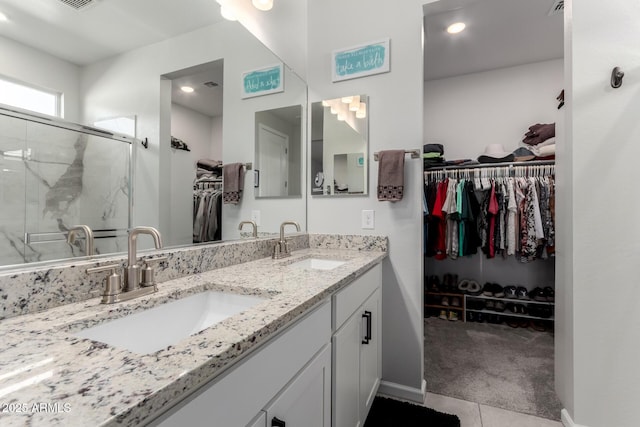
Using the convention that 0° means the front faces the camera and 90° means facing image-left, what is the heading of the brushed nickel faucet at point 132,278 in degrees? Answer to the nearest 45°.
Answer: approximately 315°

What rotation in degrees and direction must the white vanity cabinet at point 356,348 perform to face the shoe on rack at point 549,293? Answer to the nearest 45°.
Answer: approximately 90° to its left

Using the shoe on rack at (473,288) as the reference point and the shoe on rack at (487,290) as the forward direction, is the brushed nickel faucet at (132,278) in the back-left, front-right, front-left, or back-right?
back-right

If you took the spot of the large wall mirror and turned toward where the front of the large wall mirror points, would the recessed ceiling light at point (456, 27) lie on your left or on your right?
on your left

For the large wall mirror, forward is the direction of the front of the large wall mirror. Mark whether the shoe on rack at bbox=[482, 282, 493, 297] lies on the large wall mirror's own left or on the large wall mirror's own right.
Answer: on the large wall mirror's own left

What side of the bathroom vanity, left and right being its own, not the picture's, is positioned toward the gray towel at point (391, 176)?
left

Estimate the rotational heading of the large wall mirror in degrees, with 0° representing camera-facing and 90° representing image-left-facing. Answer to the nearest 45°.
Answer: approximately 315°
